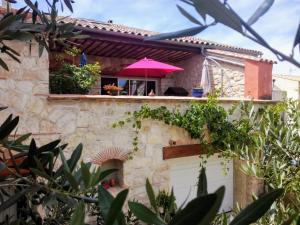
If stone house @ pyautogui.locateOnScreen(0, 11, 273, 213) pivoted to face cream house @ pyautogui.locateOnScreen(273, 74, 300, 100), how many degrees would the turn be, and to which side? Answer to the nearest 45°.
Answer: approximately 90° to its left

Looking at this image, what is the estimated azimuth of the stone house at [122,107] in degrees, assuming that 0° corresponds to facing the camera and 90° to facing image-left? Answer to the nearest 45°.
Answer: approximately 315°

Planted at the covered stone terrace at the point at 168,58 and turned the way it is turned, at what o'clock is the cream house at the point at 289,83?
the cream house at the point at 289,83 is roughly at 9 o'clock from the covered stone terrace at the point at 168,58.
